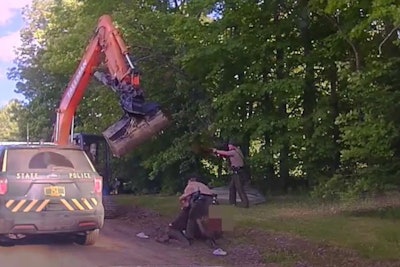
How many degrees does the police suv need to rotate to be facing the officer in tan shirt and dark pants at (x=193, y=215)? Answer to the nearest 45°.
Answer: approximately 90° to its right

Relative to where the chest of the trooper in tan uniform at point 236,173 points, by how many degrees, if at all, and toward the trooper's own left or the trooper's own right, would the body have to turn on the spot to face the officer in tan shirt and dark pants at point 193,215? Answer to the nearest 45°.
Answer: approximately 90° to the trooper's own left

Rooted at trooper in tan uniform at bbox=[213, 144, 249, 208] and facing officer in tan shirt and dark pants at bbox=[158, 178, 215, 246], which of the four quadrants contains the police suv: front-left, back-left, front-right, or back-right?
front-right

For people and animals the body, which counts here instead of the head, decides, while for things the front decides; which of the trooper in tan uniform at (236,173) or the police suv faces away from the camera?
the police suv

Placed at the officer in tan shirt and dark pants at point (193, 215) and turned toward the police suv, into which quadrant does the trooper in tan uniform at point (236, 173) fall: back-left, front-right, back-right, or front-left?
back-right

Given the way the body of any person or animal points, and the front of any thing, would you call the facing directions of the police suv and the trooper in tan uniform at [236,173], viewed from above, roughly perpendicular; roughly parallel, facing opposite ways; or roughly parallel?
roughly perpendicular

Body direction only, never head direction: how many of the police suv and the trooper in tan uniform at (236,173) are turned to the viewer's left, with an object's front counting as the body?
1

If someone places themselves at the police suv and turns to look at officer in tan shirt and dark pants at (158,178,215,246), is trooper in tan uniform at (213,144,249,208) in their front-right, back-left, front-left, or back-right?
front-left

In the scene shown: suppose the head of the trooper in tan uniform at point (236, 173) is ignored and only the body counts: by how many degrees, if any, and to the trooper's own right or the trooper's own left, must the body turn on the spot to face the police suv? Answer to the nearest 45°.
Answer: approximately 45° to the trooper's own left

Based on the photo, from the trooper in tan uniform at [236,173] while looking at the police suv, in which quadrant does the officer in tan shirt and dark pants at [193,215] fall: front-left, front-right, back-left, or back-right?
front-left

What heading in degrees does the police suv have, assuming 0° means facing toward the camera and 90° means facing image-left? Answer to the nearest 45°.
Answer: approximately 180°

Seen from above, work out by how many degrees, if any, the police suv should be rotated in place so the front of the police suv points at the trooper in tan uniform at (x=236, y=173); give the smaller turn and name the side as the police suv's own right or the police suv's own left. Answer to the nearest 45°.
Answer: approximately 45° to the police suv's own right

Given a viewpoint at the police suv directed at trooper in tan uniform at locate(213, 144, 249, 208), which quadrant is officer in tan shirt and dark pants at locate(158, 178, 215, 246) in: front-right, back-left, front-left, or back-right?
front-right

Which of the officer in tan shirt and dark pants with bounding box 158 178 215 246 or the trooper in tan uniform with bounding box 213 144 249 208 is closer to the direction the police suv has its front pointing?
the trooper in tan uniform

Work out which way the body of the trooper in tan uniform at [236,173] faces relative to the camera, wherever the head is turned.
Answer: to the viewer's left
